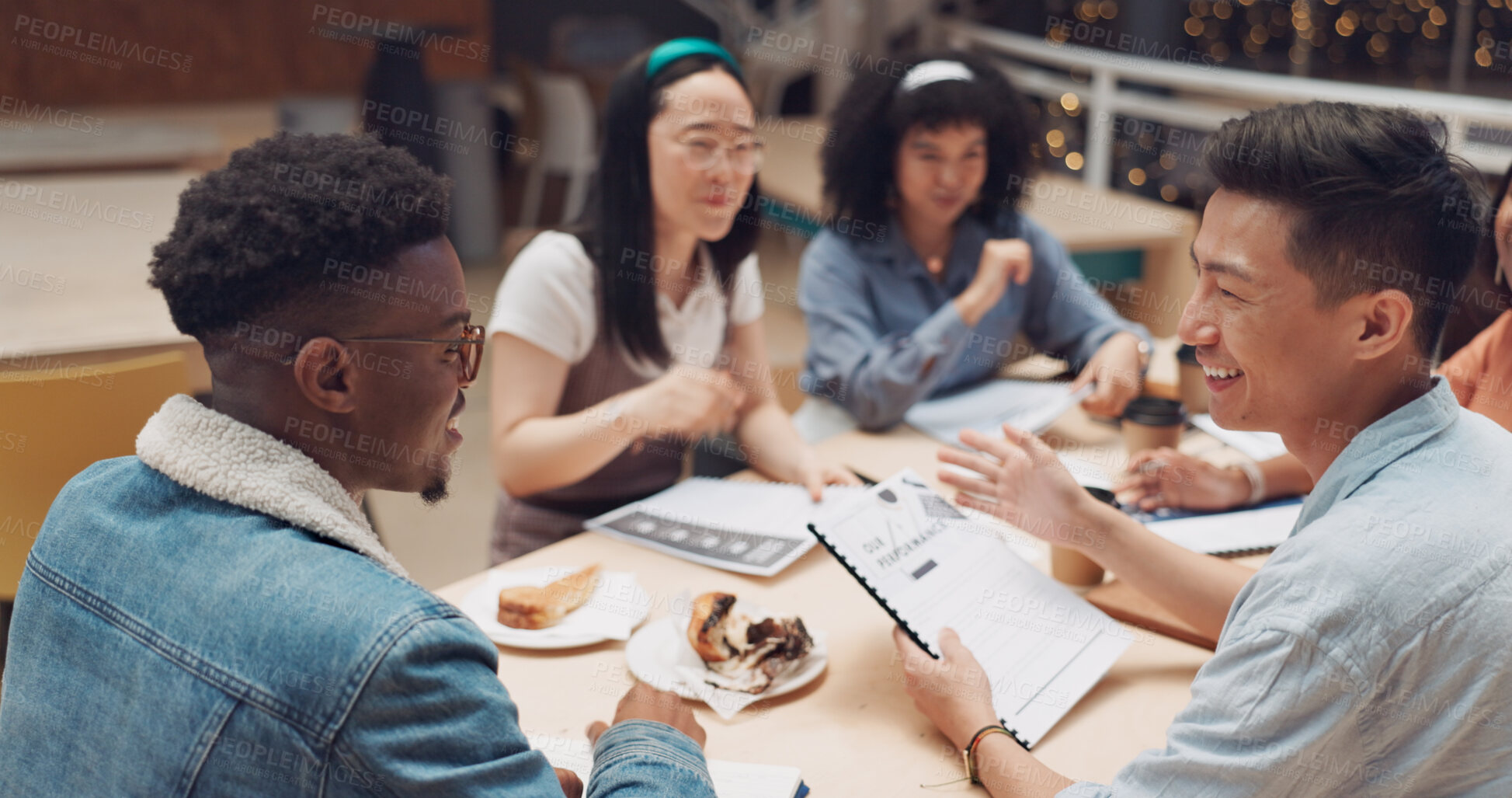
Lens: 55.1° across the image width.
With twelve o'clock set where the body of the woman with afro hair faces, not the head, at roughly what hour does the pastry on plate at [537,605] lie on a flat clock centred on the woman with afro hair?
The pastry on plate is roughly at 2 o'clock from the woman with afro hair.

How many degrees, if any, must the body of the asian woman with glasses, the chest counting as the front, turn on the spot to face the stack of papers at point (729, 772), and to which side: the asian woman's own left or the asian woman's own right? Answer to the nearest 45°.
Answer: approximately 45° to the asian woman's own right

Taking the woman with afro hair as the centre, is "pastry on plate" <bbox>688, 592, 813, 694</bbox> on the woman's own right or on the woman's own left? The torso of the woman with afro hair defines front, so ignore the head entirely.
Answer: on the woman's own right

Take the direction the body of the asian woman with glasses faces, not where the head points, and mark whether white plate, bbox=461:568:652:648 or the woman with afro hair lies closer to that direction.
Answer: the white plate

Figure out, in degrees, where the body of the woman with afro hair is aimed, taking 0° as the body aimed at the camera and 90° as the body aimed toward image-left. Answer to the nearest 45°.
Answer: approximately 315°

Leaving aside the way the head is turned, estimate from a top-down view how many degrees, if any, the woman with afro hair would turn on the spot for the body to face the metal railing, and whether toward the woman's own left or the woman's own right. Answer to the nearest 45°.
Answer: approximately 135° to the woman's own left

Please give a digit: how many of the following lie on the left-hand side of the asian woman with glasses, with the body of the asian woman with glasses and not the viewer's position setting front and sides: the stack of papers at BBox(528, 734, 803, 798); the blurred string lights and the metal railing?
2

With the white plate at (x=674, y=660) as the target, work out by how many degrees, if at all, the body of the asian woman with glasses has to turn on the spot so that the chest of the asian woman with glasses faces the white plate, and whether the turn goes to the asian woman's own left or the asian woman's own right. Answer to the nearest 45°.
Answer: approximately 45° to the asian woman's own right

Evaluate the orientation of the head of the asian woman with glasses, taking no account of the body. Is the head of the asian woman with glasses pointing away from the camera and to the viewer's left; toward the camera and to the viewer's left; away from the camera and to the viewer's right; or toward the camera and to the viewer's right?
toward the camera and to the viewer's right

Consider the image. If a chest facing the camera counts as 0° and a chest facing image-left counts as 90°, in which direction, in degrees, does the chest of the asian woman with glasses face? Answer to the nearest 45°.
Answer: approximately 315°

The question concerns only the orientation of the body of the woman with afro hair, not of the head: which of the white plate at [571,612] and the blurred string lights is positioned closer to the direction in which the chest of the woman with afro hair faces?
the white plate
